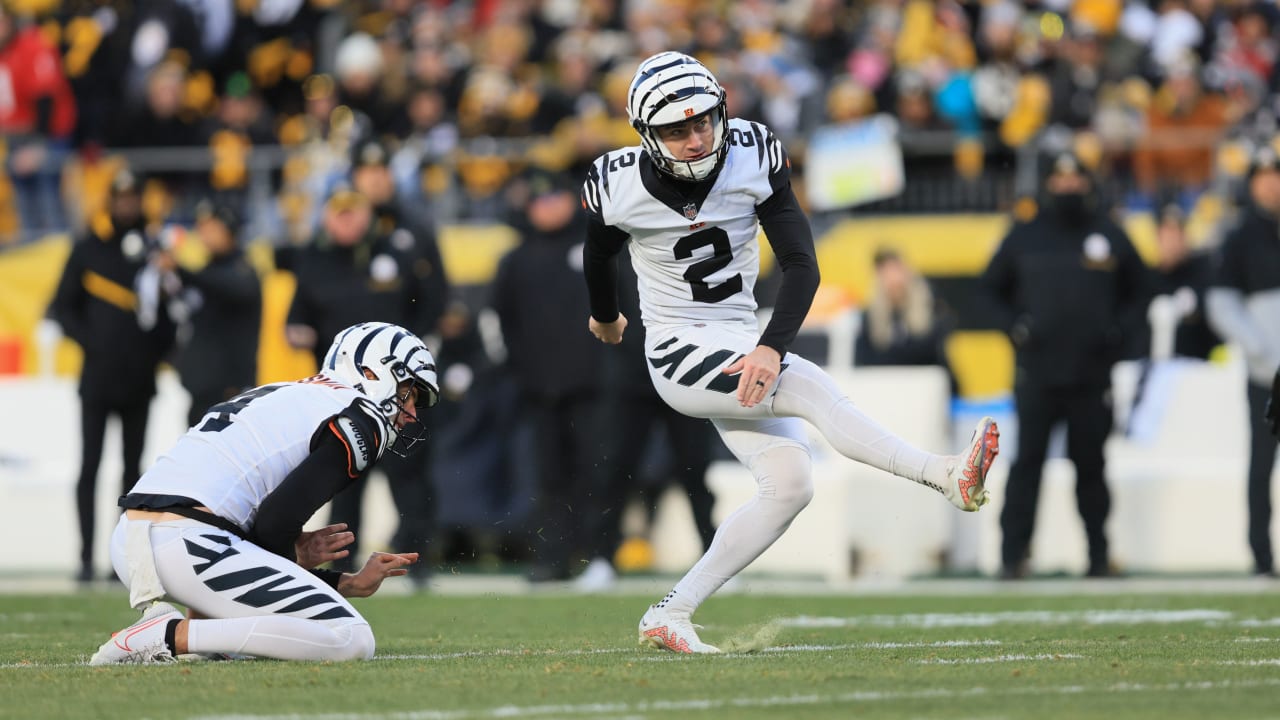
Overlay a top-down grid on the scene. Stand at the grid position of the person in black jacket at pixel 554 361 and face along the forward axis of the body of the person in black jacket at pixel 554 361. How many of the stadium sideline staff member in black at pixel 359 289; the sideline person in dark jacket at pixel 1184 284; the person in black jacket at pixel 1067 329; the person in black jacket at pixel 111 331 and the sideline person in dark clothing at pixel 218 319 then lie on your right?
3

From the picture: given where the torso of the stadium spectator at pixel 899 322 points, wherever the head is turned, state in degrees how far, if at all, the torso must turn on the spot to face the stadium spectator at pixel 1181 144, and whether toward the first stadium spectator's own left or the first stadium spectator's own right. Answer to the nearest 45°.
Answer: approximately 135° to the first stadium spectator's own left

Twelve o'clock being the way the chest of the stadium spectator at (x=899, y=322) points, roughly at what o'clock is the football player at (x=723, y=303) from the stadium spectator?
The football player is roughly at 12 o'clock from the stadium spectator.

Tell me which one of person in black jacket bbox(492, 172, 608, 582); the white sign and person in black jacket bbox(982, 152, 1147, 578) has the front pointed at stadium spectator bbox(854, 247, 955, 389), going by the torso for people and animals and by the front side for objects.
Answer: the white sign

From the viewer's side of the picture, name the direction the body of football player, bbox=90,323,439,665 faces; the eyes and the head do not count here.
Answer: to the viewer's right

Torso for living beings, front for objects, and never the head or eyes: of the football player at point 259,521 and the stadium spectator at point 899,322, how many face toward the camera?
1

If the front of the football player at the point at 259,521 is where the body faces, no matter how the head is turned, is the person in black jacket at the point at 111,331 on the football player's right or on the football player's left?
on the football player's left

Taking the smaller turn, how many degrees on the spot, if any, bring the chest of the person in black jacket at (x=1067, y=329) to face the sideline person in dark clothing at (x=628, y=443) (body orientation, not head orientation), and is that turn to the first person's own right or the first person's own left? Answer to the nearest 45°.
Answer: approximately 90° to the first person's own right

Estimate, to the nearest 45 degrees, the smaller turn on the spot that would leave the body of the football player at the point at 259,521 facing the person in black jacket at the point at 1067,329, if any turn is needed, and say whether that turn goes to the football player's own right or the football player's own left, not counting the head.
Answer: approximately 45° to the football player's own left

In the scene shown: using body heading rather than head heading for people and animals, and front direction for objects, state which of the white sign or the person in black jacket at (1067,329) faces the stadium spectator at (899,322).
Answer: the white sign
